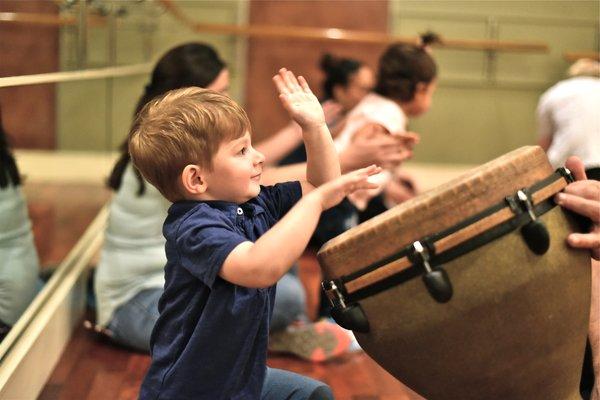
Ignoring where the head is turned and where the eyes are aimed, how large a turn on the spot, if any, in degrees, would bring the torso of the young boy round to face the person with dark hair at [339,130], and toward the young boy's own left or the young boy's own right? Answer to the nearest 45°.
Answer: approximately 90° to the young boy's own left

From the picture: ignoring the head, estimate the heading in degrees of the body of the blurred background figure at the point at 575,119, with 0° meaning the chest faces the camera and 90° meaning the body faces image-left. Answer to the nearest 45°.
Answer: approximately 180°

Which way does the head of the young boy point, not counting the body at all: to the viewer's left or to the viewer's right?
to the viewer's right

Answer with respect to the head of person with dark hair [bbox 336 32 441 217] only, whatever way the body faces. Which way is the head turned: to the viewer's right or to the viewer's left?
to the viewer's right

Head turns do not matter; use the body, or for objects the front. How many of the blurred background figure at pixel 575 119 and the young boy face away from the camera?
1

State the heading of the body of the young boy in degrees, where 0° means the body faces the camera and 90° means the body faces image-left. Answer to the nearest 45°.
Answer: approximately 270°

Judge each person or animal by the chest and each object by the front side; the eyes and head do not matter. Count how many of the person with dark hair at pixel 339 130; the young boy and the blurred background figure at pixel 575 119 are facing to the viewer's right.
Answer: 2

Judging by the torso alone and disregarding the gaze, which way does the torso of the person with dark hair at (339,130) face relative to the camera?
to the viewer's right

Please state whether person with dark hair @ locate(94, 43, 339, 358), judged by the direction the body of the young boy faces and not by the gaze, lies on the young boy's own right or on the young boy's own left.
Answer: on the young boy's own left

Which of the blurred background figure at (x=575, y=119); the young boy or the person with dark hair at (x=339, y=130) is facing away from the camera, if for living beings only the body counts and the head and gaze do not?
the blurred background figure
